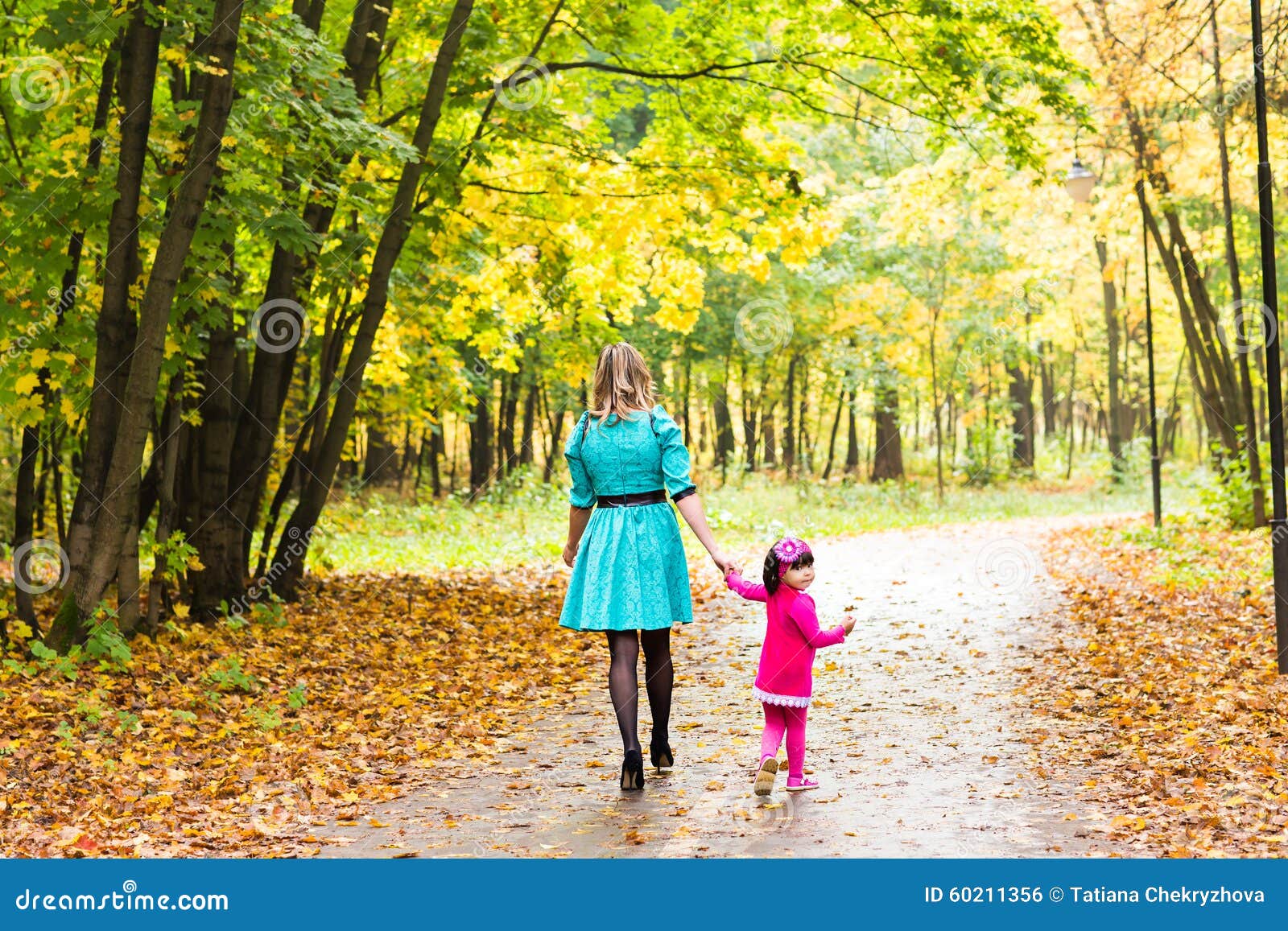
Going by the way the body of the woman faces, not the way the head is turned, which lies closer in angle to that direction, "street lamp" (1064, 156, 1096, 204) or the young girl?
the street lamp

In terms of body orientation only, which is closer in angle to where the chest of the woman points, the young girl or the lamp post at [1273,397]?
the lamp post

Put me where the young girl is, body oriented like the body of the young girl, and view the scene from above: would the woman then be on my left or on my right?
on my left

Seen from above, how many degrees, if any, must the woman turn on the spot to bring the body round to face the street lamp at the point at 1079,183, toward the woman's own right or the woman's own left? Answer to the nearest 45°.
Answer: approximately 45° to the woman's own right

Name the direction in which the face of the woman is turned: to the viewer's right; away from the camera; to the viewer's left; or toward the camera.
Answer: away from the camera

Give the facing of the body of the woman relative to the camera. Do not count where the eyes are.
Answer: away from the camera

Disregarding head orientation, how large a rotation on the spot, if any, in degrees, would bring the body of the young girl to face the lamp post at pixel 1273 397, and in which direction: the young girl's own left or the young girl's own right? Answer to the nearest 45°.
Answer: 0° — they already face it

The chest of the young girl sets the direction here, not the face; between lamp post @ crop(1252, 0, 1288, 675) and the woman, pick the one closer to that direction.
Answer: the lamp post

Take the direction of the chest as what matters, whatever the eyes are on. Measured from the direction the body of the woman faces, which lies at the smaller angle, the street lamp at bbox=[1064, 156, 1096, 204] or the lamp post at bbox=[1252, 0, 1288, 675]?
the street lamp

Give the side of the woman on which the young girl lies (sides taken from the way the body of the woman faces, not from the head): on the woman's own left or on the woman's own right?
on the woman's own right

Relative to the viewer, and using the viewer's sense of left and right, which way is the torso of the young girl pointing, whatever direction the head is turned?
facing away from the viewer and to the right of the viewer

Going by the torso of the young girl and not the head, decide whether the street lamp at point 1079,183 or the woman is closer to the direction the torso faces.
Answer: the street lamp
